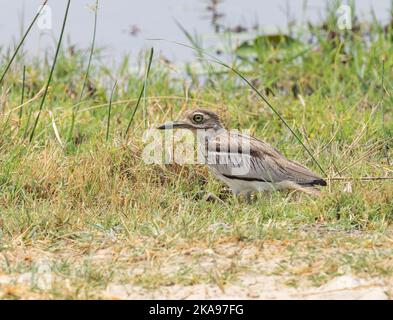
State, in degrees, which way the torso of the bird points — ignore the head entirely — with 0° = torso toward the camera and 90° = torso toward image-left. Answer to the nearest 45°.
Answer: approximately 90°
